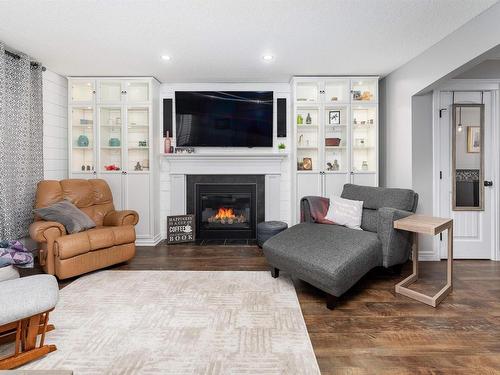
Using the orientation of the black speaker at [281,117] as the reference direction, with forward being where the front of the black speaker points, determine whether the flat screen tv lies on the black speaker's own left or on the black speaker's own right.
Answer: on the black speaker's own right

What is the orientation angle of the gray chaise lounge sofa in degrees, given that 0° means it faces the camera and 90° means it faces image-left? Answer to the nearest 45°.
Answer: approximately 45°

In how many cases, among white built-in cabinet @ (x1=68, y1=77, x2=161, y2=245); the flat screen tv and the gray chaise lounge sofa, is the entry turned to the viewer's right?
0

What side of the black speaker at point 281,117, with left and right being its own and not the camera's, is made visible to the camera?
front

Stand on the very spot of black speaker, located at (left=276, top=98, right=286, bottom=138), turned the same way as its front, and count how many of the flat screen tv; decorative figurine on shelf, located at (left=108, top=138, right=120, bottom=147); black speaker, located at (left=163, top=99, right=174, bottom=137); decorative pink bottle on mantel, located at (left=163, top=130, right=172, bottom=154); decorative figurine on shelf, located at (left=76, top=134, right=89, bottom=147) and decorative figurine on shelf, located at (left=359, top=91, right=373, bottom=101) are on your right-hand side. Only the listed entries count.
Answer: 5

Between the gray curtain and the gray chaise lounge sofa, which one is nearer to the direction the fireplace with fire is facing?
the gray chaise lounge sofa

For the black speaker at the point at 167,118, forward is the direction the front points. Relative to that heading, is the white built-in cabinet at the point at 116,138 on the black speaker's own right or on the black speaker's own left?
on the black speaker's own right

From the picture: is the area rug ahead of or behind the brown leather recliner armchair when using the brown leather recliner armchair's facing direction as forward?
ahead

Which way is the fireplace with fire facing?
toward the camera

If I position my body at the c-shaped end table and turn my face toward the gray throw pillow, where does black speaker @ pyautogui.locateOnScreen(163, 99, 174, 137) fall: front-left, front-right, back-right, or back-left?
front-right

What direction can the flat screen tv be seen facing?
toward the camera
